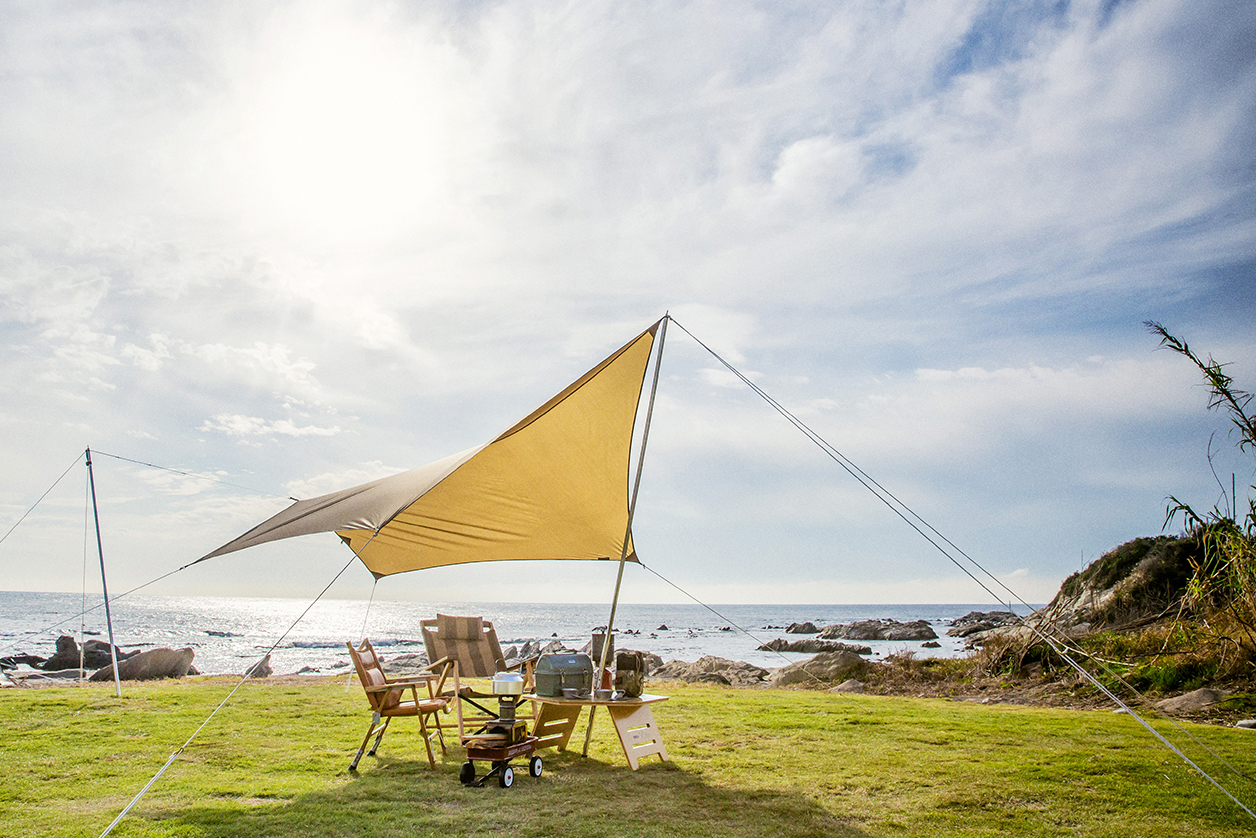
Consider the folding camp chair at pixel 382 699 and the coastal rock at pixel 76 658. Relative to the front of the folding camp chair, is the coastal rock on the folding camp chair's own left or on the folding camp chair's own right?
on the folding camp chair's own left

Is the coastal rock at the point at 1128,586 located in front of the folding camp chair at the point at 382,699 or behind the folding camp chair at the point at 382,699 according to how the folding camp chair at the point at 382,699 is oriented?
in front

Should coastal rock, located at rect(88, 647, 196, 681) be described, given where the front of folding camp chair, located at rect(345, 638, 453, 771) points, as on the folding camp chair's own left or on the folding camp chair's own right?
on the folding camp chair's own left

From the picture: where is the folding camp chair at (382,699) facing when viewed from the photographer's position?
facing to the right of the viewer

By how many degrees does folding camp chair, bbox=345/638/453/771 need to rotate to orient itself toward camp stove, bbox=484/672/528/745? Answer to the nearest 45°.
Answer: approximately 45° to its right

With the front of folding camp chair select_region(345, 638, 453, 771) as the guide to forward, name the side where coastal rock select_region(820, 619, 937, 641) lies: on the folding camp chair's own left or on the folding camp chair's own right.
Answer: on the folding camp chair's own left

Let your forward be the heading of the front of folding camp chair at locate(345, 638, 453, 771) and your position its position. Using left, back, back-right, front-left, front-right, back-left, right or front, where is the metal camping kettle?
front-right

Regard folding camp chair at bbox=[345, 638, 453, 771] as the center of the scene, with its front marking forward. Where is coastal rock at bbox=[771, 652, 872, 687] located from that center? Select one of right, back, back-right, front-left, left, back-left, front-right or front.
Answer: front-left

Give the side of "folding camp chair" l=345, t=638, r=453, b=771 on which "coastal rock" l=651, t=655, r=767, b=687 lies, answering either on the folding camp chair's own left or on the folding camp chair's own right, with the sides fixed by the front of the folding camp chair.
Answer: on the folding camp chair's own left

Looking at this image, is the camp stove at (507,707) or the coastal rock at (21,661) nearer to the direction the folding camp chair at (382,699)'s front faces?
the camp stove

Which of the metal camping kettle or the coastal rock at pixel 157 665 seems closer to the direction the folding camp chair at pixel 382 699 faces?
the metal camping kettle
